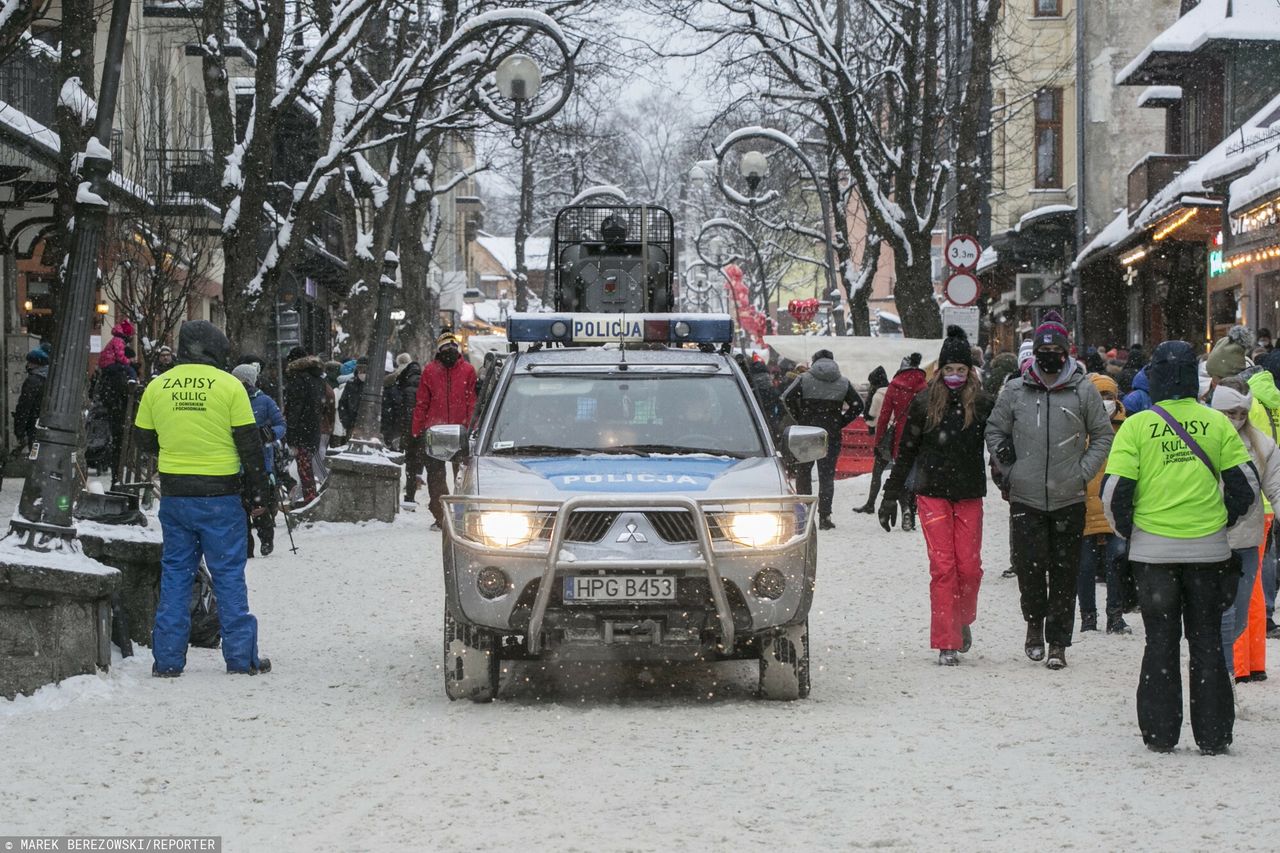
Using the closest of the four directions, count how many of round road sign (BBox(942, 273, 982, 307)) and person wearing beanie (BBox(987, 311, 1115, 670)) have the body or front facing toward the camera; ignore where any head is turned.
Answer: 2

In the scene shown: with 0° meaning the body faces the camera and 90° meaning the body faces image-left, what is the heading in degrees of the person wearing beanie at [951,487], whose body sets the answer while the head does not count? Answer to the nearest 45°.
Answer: approximately 0°

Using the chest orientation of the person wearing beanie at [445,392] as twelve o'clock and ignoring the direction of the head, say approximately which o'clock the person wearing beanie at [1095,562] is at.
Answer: the person wearing beanie at [1095,562] is roughly at 11 o'clock from the person wearing beanie at [445,392].

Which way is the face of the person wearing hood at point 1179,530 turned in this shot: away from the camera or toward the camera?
away from the camera

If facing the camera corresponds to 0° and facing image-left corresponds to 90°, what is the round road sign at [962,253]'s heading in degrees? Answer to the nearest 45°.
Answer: approximately 0°

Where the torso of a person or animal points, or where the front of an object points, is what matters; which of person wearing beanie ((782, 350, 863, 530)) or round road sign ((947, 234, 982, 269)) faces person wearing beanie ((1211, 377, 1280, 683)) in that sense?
the round road sign

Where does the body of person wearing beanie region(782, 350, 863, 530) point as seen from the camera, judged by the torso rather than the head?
away from the camera

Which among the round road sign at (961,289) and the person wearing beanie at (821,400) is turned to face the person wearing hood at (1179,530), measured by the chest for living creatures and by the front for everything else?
the round road sign
